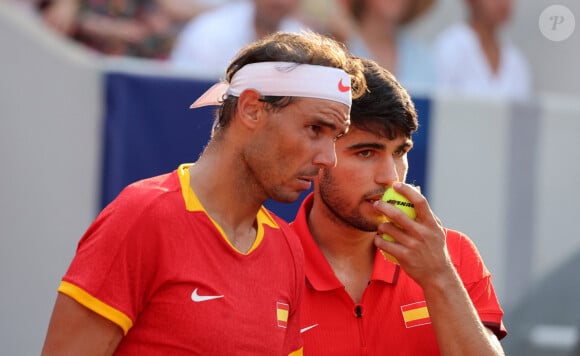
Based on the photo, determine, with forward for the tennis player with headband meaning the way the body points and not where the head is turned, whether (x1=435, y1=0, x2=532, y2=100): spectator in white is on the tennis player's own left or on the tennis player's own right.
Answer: on the tennis player's own left

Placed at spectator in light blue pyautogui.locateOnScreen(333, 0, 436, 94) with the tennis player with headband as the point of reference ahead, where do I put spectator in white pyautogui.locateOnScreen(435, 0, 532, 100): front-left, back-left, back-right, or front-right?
back-left

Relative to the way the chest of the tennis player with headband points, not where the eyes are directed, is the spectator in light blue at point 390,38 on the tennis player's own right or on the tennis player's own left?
on the tennis player's own left

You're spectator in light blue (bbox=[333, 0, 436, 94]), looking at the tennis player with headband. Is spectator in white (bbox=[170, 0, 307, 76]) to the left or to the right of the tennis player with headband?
right

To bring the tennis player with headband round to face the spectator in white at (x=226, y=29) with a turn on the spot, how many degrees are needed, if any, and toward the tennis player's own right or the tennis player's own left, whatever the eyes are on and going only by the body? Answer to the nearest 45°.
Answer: approximately 135° to the tennis player's own left

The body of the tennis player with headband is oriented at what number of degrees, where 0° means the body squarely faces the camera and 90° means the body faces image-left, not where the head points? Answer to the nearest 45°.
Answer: approximately 315°

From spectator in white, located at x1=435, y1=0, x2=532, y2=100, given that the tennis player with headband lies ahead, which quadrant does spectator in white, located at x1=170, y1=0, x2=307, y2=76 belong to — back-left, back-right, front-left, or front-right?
front-right

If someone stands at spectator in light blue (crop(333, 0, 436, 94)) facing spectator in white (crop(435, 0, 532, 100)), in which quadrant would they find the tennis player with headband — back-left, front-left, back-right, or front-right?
back-right

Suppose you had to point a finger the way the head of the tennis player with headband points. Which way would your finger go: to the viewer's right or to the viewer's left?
to the viewer's right
